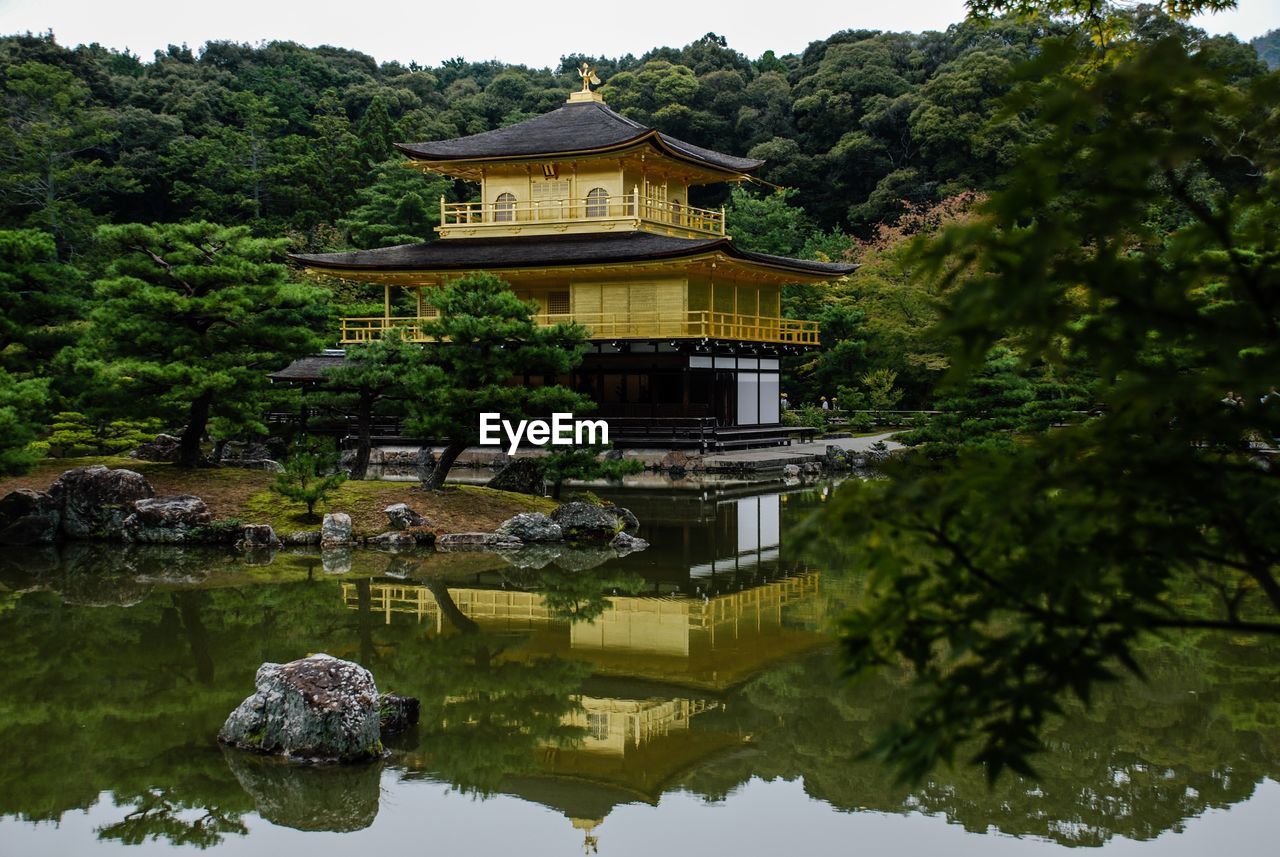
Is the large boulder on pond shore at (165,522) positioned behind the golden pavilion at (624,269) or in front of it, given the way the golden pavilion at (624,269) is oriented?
in front

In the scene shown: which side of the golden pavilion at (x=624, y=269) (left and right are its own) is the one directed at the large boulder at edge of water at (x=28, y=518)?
front

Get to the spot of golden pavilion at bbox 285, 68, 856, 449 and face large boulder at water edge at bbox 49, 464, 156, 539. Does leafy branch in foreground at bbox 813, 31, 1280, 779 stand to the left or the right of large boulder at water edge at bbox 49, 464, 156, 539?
left

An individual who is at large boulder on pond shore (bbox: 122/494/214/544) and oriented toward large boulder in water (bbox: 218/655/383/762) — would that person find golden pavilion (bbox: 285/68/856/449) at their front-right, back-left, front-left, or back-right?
back-left

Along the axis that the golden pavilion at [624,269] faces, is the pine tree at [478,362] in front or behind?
in front

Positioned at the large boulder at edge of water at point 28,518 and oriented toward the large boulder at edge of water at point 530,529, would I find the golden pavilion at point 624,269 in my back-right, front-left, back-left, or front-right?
front-left

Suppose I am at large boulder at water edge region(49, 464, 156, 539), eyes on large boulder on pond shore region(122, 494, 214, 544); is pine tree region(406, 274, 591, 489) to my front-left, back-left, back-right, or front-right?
front-left

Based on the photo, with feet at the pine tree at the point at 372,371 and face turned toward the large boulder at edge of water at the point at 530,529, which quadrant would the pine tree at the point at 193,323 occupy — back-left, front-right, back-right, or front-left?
back-right

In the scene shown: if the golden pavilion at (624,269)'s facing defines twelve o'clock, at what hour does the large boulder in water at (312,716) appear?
The large boulder in water is roughly at 11 o'clock from the golden pavilion.

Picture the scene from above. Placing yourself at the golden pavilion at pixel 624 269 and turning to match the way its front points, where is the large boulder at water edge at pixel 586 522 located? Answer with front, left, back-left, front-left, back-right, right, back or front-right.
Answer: front-left

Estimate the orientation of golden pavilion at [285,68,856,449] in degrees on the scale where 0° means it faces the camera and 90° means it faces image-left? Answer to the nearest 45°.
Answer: approximately 45°

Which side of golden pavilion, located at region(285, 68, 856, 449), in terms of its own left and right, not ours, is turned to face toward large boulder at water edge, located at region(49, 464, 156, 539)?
front

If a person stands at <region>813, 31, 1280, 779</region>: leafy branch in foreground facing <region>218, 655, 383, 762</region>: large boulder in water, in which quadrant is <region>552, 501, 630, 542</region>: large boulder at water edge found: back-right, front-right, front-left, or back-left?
front-right

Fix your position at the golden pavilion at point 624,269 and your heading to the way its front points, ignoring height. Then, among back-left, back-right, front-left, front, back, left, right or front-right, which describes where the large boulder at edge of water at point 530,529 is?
front-left
